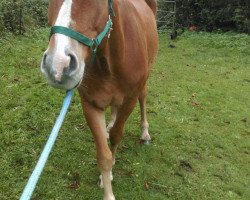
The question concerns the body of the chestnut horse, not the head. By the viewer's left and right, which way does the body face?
facing the viewer and to the left of the viewer

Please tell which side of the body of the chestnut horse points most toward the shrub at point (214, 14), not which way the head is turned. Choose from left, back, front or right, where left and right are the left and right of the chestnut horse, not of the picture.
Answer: back
